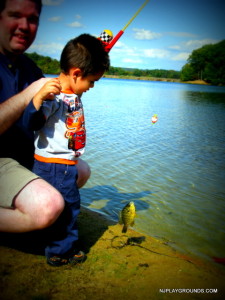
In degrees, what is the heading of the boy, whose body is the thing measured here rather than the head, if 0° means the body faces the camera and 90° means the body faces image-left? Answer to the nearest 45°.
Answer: approximately 315°

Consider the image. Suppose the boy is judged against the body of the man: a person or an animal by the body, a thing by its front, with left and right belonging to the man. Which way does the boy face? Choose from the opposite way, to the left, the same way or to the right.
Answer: the same way

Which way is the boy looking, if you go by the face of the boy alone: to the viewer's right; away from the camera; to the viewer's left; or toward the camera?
to the viewer's right

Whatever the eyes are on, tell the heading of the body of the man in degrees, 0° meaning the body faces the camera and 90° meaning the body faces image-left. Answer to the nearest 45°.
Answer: approximately 315°

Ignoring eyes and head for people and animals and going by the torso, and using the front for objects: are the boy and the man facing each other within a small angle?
no

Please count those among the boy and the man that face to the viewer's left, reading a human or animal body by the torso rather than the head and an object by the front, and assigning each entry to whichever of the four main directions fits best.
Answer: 0
